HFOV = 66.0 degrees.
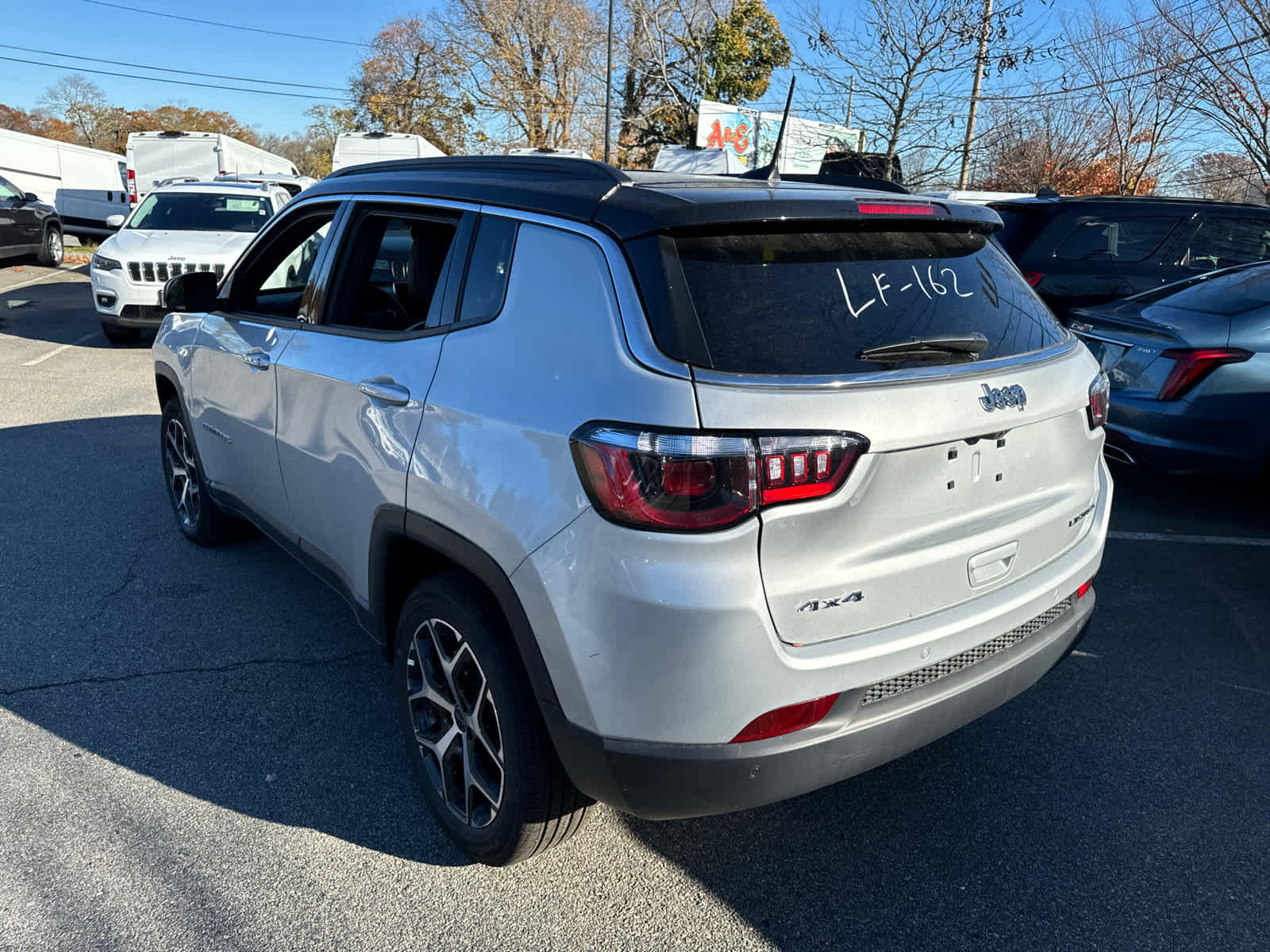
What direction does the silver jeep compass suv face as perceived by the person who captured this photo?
facing away from the viewer and to the left of the viewer

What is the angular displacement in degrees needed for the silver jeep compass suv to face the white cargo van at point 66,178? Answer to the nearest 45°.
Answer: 0° — it already faces it

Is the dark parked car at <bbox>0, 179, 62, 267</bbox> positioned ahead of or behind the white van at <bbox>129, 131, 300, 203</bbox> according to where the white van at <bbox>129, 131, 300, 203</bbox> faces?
behind

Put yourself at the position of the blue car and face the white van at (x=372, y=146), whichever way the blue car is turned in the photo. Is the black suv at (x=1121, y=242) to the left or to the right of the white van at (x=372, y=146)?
right

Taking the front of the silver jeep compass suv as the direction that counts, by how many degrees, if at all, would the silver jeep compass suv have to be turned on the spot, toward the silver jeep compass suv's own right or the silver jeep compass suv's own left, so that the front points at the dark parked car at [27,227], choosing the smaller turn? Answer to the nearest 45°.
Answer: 0° — it already faces it

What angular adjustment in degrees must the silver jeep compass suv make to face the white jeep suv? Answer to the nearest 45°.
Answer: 0° — it already faces it

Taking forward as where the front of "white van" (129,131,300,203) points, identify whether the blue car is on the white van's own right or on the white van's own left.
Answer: on the white van's own right

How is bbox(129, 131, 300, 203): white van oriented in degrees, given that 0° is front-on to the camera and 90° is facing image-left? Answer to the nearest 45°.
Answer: approximately 225°

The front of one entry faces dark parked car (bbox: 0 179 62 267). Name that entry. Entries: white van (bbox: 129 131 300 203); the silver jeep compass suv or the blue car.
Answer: the silver jeep compass suv
